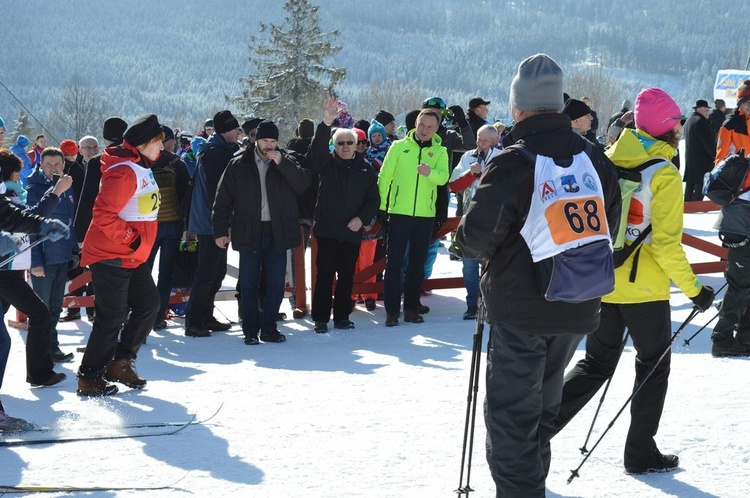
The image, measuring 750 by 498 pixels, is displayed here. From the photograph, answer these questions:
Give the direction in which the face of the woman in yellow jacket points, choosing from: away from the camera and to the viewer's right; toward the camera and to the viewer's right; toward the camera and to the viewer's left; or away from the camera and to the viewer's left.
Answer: away from the camera and to the viewer's right

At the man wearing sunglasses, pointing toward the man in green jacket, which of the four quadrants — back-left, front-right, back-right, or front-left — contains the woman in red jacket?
back-right

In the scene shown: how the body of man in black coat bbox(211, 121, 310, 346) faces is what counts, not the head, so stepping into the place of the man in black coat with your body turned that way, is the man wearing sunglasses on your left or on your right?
on your left

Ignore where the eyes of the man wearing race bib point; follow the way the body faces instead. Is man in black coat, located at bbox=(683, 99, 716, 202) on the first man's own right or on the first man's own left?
on the first man's own right

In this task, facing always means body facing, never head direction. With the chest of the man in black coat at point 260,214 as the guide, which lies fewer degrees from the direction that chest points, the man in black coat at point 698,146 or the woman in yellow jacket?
the woman in yellow jacket

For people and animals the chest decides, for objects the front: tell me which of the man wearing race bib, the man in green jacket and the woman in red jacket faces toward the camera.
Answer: the man in green jacket

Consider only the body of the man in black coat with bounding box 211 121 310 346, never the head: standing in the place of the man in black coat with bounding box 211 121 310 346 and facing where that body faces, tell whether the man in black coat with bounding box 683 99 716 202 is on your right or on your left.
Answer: on your left

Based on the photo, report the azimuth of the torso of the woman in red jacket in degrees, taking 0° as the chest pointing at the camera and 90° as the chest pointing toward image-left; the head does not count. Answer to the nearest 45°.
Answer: approximately 270°

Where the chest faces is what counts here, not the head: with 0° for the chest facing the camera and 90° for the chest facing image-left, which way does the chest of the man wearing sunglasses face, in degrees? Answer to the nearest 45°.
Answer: approximately 0°

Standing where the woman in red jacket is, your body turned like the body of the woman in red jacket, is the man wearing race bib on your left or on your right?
on your right

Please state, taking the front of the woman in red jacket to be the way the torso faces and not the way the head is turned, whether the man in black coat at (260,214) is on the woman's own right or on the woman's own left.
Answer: on the woman's own left

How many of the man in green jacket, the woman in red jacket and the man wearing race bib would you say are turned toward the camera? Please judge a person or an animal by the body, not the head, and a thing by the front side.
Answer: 1

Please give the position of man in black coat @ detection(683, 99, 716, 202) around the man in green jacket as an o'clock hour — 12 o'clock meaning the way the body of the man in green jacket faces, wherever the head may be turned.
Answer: The man in black coat is roughly at 7 o'clock from the man in green jacket.
